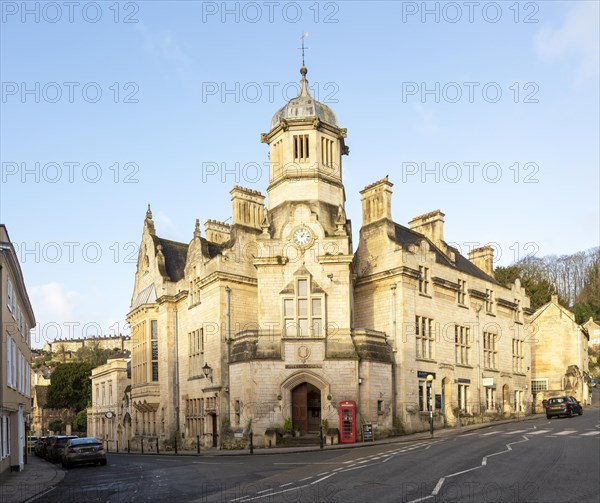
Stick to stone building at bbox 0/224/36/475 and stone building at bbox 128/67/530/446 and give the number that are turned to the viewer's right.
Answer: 1

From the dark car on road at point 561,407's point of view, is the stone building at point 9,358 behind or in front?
behind

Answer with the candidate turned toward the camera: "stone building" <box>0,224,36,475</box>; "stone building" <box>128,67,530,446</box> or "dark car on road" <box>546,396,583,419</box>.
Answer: "stone building" <box>128,67,530,446</box>

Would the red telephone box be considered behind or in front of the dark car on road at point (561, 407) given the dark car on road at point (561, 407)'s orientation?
behind

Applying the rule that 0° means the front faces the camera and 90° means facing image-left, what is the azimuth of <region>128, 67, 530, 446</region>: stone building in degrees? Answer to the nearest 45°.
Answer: approximately 0°

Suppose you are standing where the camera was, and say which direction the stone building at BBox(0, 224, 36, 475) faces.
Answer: facing to the right of the viewer

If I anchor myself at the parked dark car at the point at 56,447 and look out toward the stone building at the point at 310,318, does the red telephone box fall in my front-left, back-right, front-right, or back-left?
front-right

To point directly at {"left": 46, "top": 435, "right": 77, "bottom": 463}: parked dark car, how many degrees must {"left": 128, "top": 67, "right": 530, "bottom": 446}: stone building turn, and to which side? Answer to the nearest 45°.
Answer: approximately 45° to its right

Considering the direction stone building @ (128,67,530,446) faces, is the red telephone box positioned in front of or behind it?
in front

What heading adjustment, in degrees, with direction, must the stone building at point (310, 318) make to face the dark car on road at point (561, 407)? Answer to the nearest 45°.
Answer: approximately 90° to its left

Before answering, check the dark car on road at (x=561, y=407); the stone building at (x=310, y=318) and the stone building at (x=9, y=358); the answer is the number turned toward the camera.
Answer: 1
